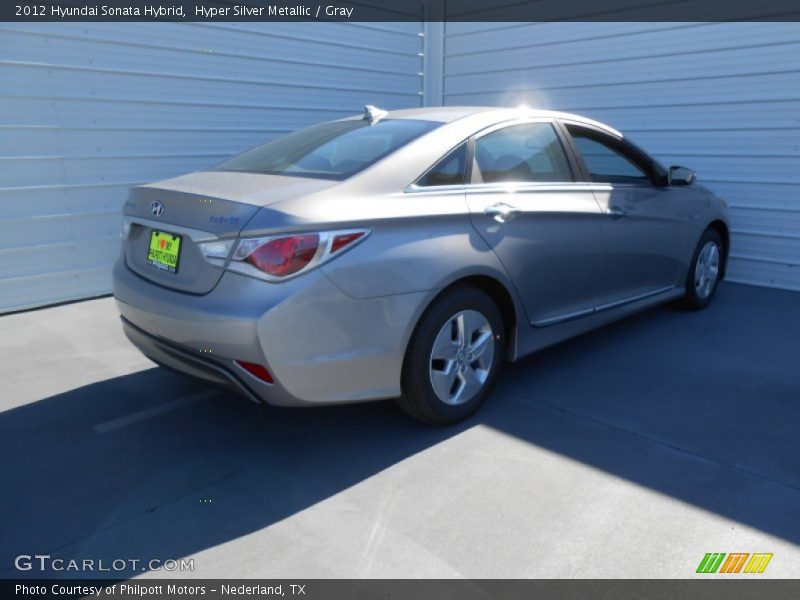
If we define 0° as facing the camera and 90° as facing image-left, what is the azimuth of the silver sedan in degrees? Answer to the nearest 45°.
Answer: approximately 225°
